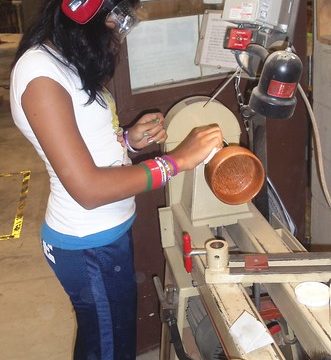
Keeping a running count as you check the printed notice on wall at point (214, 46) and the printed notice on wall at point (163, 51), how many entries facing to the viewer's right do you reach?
0

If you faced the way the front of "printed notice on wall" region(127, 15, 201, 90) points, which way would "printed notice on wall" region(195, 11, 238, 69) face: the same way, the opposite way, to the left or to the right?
the same way

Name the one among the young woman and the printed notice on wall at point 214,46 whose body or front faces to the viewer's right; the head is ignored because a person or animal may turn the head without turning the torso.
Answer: the young woman

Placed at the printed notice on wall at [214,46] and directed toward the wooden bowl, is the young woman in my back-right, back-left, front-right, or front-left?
front-right

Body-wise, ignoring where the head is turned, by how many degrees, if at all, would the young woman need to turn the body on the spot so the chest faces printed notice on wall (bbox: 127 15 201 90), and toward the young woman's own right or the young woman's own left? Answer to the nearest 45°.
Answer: approximately 90° to the young woman's own left

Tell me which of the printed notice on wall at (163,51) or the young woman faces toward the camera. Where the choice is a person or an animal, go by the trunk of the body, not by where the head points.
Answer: the printed notice on wall

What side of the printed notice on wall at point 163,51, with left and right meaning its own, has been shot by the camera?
front

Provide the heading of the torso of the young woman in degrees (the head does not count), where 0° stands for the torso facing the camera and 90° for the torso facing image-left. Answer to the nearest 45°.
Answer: approximately 270°

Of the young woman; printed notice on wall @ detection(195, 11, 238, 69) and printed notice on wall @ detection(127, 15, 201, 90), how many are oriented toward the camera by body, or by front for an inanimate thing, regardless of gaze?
2

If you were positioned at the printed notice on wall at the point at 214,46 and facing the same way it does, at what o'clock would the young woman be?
The young woman is roughly at 1 o'clock from the printed notice on wall.
